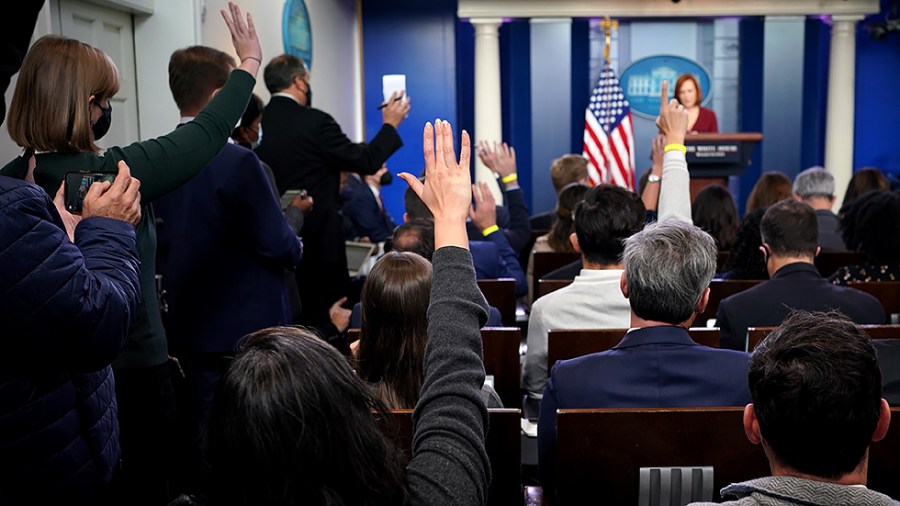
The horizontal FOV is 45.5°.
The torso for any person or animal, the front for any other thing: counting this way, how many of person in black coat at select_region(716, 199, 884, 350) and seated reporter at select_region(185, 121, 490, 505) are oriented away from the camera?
2

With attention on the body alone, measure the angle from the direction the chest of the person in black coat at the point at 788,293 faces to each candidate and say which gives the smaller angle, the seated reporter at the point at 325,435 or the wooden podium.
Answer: the wooden podium

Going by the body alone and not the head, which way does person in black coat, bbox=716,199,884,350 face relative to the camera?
away from the camera

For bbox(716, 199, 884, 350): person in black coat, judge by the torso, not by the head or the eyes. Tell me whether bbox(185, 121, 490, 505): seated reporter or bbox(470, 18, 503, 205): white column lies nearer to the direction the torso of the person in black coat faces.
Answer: the white column

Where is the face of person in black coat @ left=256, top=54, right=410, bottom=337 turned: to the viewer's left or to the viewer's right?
to the viewer's right

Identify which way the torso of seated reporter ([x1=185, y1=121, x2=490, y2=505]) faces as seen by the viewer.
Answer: away from the camera

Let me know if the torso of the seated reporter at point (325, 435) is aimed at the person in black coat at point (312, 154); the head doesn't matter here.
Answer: yes

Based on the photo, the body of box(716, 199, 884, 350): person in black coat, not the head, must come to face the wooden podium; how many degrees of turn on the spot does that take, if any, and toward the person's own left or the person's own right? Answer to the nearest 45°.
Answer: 0° — they already face it

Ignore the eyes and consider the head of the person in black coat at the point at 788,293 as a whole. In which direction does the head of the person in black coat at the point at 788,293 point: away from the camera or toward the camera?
away from the camera

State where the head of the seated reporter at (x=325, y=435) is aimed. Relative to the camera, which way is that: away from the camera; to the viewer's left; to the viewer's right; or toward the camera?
away from the camera
